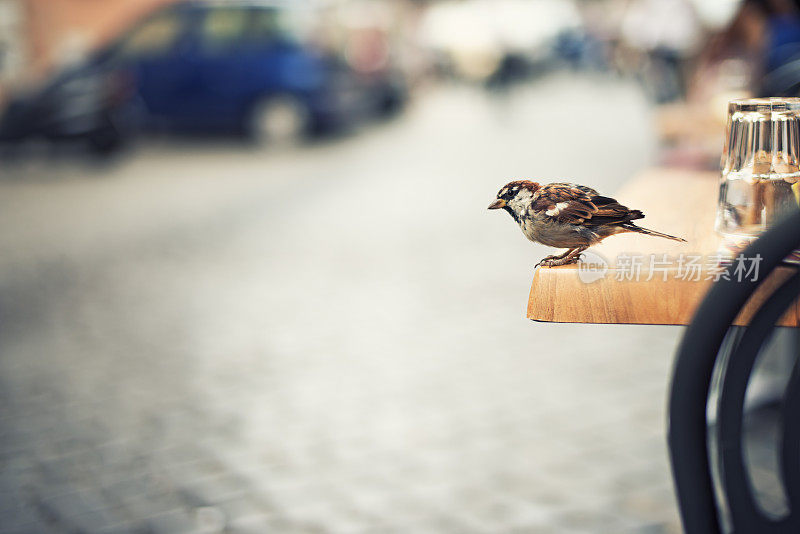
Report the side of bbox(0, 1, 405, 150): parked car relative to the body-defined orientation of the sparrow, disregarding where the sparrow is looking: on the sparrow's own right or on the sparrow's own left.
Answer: on the sparrow's own right

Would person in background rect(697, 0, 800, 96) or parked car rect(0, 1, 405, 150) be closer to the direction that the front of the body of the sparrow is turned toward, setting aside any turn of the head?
the parked car

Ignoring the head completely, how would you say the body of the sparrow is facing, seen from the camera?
to the viewer's left

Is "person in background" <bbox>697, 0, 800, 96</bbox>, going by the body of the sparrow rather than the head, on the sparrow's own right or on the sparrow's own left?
on the sparrow's own right
